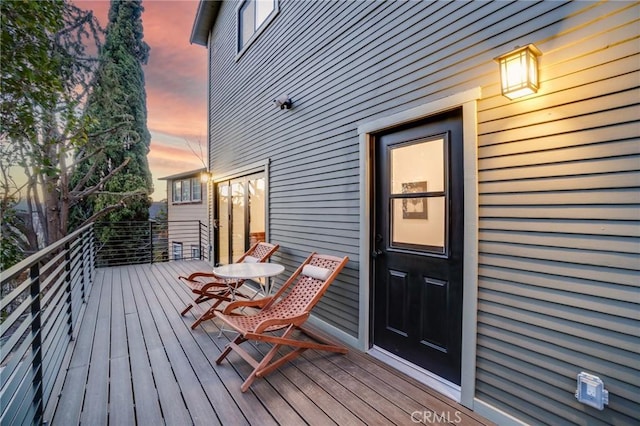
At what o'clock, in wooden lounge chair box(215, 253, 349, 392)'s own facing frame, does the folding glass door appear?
The folding glass door is roughly at 4 o'clock from the wooden lounge chair.

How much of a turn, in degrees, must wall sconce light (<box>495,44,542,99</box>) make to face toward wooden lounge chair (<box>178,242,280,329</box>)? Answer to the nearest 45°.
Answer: approximately 45° to its right

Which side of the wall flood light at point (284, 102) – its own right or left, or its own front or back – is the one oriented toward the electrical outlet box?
left

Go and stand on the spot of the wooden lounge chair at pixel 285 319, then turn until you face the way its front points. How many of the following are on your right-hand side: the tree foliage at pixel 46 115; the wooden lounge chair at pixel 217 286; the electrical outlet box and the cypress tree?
3

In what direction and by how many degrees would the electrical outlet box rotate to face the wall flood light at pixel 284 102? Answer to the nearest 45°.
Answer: approximately 45° to its right

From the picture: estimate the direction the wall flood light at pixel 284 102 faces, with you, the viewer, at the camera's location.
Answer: facing the viewer and to the left of the viewer

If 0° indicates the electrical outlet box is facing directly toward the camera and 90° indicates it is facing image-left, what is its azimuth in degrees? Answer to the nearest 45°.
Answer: approximately 45°

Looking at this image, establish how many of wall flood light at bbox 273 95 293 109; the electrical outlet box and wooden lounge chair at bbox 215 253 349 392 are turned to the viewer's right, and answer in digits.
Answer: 0

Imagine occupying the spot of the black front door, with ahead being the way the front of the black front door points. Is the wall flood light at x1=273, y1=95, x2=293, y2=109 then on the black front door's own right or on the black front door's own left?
on the black front door's own right

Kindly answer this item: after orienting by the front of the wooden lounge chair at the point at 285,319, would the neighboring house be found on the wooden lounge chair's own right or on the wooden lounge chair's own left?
on the wooden lounge chair's own right

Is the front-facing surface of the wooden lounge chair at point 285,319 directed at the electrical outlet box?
no

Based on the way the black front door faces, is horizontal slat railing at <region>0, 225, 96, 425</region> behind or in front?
in front

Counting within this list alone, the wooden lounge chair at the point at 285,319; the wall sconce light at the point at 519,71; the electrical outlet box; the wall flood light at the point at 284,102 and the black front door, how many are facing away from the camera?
0
